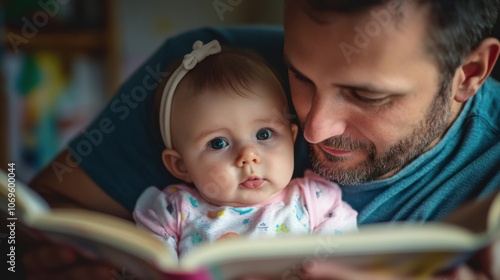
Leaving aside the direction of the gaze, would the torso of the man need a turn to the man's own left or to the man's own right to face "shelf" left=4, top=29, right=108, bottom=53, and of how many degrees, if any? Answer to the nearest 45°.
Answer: approximately 90° to the man's own right

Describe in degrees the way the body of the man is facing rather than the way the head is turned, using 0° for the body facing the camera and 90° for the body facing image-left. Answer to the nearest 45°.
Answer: approximately 45°

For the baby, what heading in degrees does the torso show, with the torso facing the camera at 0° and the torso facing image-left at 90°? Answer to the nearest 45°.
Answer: approximately 0°

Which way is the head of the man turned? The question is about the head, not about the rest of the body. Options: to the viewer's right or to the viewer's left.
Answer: to the viewer's left

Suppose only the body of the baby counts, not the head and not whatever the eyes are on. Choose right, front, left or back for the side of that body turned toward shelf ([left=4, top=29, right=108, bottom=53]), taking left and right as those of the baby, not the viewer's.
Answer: back
